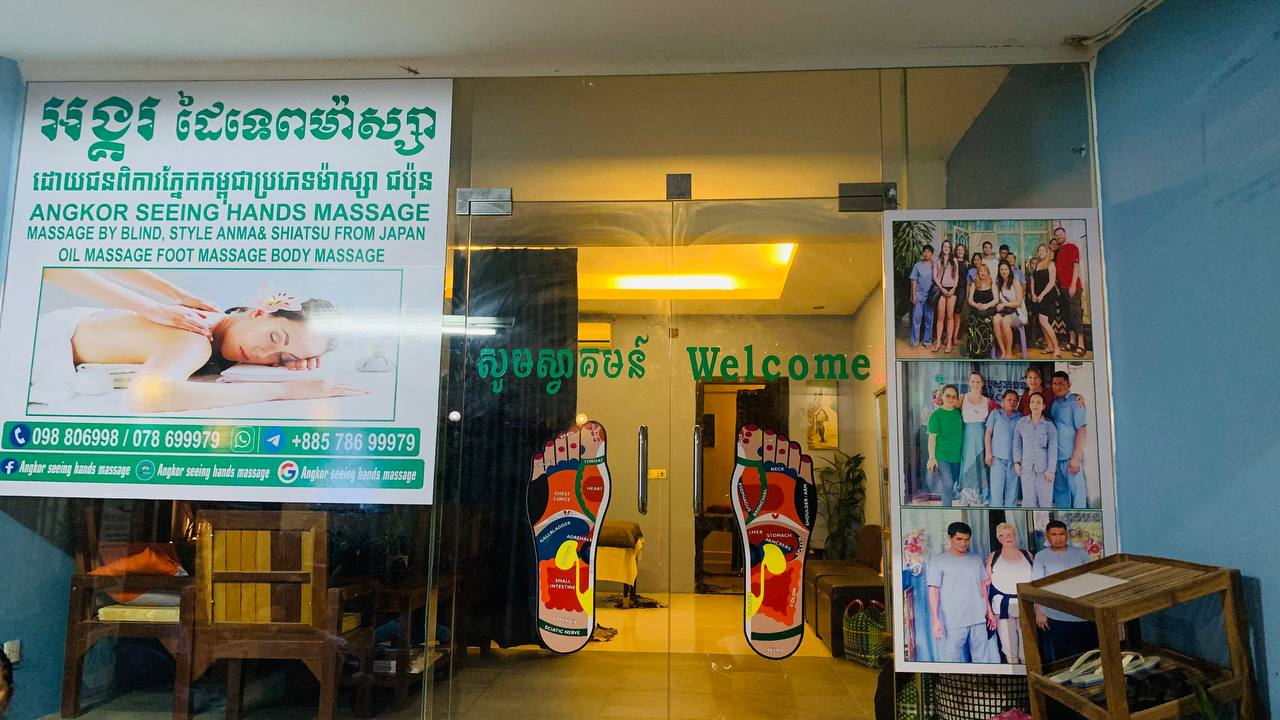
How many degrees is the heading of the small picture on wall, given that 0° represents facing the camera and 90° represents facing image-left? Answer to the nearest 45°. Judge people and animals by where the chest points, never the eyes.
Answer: approximately 0°

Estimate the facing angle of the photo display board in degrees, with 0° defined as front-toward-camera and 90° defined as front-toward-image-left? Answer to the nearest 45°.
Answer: approximately 0°

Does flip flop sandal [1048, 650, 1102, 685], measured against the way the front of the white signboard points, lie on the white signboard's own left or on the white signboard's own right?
on the white signboard's own left

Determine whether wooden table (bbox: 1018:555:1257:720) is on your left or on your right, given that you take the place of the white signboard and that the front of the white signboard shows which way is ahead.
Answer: on your left

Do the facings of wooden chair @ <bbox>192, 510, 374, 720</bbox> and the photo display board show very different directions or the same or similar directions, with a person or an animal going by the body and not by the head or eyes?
very different directions

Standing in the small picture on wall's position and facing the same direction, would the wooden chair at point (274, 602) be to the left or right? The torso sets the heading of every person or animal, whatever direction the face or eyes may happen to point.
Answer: on its right

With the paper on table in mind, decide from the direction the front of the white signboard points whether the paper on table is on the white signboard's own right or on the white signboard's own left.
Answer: on the white signboard's own left

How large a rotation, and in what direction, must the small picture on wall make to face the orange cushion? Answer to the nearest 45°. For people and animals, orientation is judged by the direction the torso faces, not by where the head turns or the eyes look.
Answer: approximately 90° to its right

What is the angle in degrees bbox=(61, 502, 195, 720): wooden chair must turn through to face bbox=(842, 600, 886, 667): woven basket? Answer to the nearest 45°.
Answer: approximately 45° to its right
